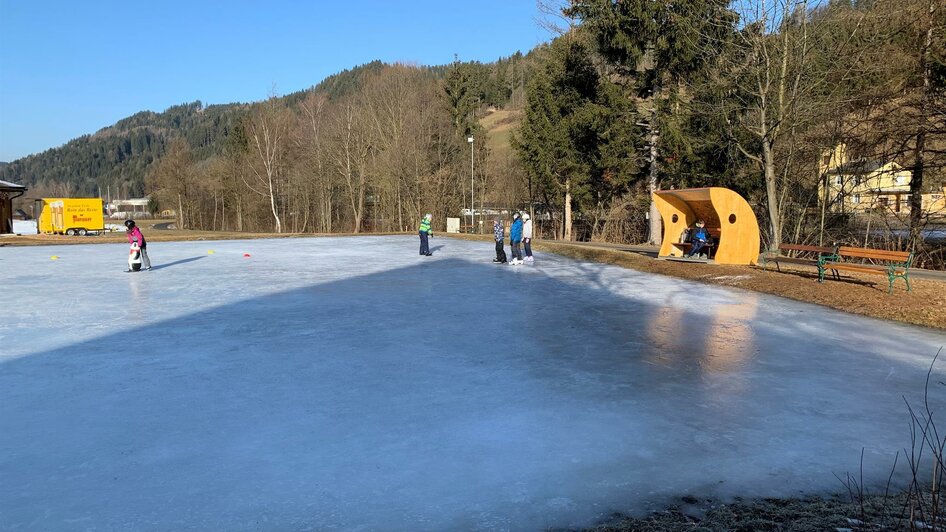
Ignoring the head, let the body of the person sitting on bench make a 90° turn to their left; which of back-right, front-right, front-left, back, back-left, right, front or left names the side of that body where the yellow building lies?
left

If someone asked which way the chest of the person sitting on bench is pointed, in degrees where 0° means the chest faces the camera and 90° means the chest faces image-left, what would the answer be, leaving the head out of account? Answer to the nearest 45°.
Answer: approximately 45°

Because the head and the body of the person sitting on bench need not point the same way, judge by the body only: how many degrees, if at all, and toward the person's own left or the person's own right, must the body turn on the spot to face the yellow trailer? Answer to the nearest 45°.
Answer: approximately 45° to the person's own right

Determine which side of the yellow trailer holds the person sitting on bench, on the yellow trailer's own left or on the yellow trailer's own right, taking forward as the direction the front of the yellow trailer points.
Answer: on the yellow trailer's own left

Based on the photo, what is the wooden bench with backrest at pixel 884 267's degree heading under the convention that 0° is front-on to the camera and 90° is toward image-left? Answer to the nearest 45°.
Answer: approximately 45°

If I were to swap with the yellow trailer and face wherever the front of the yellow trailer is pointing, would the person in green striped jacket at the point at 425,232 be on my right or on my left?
on my left

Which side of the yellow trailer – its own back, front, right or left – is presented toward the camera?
left

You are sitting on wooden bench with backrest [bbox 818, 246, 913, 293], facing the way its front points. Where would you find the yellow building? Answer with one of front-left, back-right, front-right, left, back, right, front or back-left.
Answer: back-right
